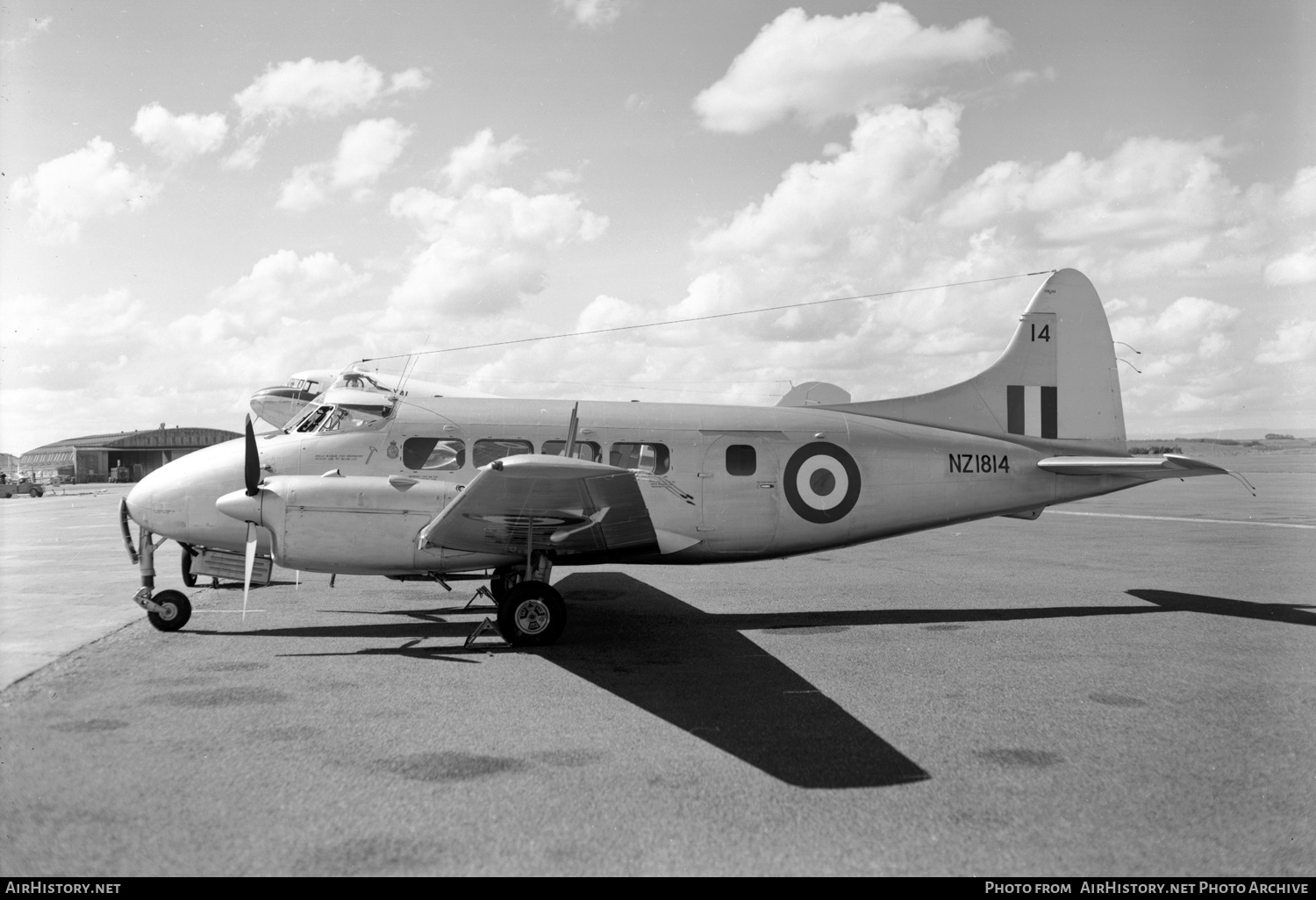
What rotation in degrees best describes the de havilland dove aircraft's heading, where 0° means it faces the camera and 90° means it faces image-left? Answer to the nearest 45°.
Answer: approximately 90°

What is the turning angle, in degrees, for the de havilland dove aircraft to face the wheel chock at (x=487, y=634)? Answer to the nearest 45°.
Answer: approximately 45° to its left
